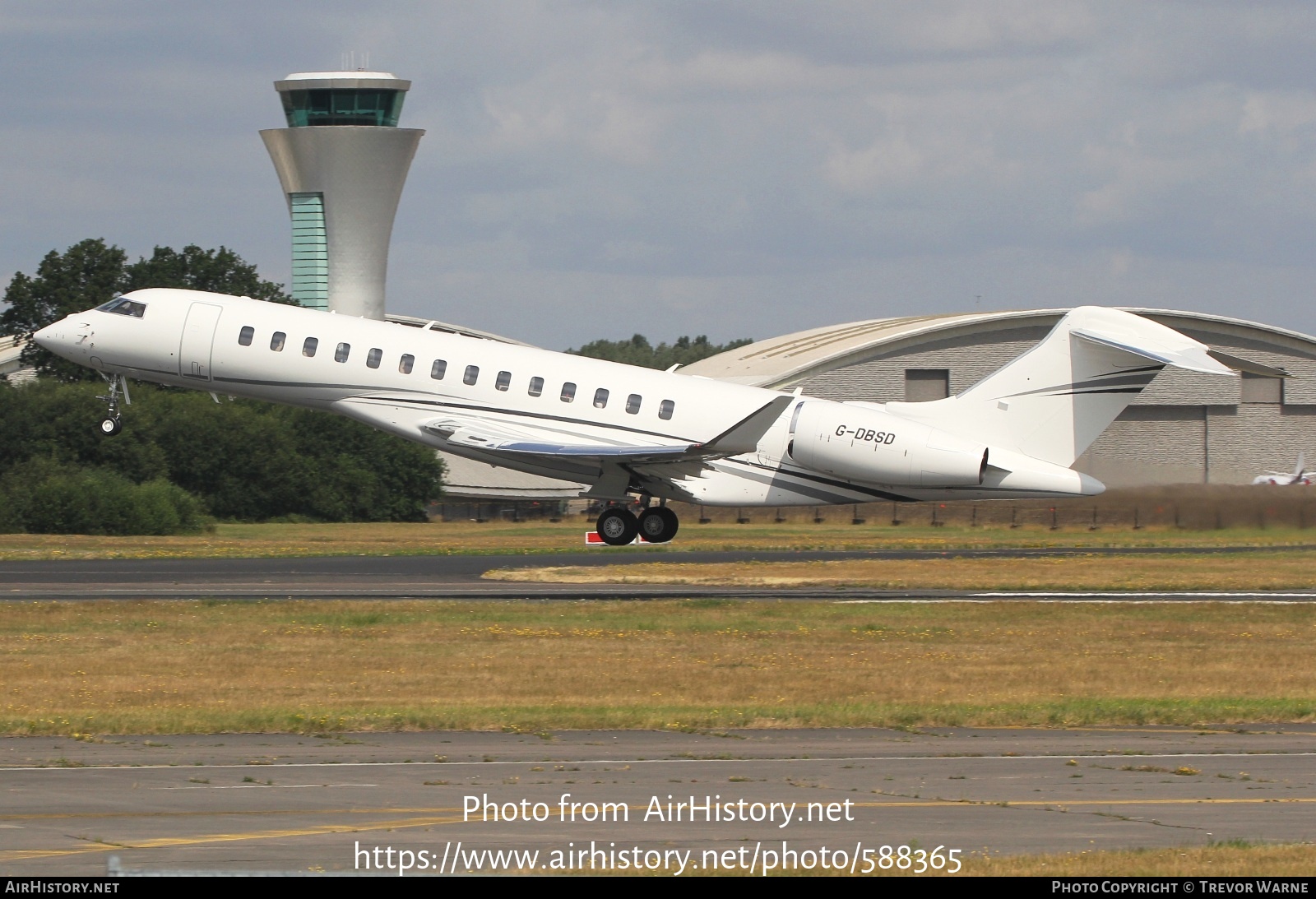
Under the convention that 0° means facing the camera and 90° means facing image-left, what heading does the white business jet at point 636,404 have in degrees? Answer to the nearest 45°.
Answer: approximately 90°
